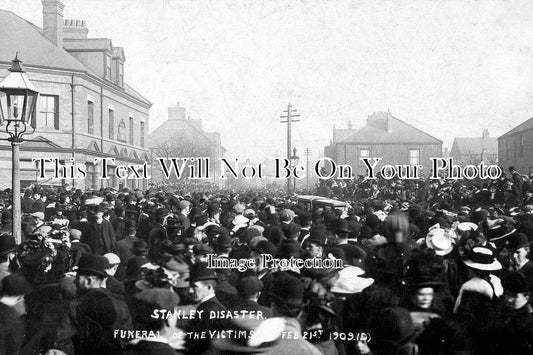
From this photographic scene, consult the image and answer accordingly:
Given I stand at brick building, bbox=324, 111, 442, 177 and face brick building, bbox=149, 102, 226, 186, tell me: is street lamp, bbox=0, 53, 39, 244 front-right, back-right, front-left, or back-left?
front-left

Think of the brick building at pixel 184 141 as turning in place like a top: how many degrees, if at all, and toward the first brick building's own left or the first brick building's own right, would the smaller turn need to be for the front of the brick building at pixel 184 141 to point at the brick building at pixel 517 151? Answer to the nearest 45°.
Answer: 0° — it already faces it

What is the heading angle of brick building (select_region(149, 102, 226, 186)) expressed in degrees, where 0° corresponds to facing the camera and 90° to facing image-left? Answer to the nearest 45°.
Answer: approximately 270°

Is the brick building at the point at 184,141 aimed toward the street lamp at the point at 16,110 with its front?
no

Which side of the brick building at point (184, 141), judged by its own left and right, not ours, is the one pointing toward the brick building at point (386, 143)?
front
